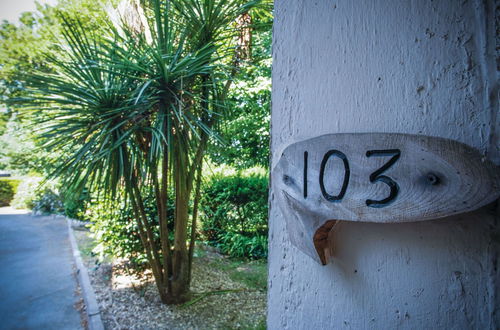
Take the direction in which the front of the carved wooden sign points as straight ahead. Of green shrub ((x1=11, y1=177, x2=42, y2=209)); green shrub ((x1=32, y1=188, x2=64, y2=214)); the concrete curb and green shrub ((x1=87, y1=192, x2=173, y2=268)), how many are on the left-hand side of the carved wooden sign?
0

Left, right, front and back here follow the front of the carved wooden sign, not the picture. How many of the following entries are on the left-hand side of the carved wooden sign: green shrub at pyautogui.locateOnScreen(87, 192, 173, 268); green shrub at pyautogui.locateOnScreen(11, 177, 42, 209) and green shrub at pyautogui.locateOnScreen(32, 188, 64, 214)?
0

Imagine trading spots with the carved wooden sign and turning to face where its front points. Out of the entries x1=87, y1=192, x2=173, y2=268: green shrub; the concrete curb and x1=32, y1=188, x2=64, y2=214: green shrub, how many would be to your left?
0

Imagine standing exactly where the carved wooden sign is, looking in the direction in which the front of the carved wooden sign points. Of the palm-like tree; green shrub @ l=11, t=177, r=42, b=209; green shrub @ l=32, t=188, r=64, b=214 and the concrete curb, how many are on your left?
0

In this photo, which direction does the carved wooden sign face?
toward the camera

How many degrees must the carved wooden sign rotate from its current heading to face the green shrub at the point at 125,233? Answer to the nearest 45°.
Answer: approximately 135° to its right

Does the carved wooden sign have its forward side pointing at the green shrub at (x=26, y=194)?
no

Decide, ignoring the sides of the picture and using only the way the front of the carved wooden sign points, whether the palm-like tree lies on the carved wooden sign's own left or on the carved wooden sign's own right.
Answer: on the carved wooden sign's own right

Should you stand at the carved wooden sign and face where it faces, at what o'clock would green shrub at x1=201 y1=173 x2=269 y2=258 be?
The green shrub is roughly at 5 o'clock from the carved wooden sign.

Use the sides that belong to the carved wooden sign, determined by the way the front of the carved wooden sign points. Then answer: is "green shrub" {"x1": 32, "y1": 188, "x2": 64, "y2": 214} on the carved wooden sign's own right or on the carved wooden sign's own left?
on the carved wooden sign's own right

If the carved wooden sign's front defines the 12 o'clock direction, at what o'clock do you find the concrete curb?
The concrete curb is roughly at 4 o'clock from the carved wooden sign.

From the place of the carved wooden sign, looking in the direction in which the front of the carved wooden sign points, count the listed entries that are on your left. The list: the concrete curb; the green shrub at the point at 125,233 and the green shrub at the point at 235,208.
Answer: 0
